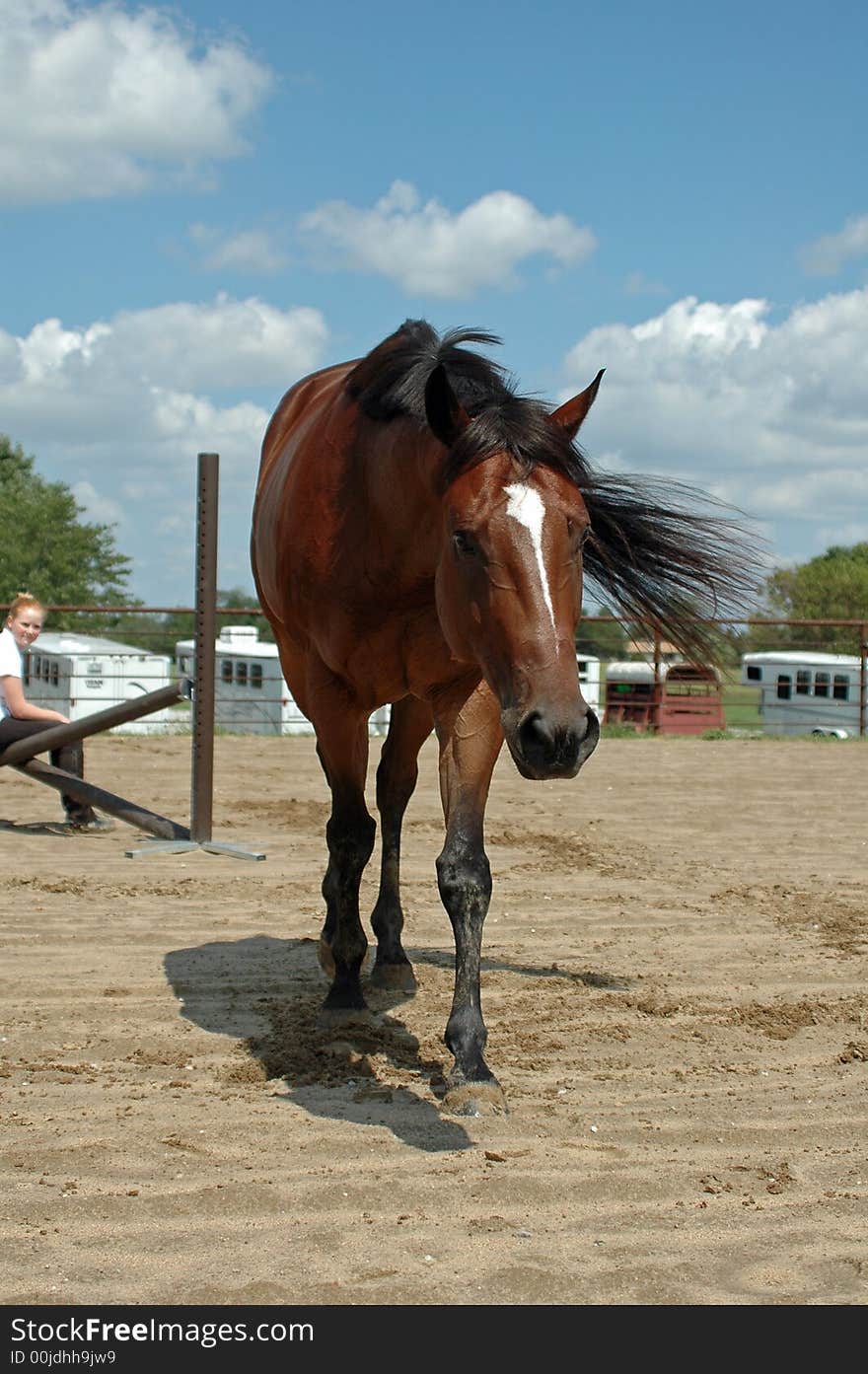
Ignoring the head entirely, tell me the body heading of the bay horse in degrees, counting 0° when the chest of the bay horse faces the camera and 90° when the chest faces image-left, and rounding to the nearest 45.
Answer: approximately 0°

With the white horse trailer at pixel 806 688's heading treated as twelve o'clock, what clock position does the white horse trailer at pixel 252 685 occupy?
the white horse trailer at pixel 252 685 is roughly at 11 o'clock from the white horse trailer at pixel 806 688.

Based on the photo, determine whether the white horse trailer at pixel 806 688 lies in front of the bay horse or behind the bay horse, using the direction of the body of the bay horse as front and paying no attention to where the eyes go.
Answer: behind

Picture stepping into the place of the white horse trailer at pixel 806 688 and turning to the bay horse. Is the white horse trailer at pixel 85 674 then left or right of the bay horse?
right

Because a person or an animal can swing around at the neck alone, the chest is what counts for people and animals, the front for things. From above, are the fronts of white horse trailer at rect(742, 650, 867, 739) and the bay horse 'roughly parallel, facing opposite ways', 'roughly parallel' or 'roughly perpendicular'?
roughly perpendicular

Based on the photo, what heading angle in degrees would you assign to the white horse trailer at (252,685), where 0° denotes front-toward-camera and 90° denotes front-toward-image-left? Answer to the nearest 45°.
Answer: approximately 90°

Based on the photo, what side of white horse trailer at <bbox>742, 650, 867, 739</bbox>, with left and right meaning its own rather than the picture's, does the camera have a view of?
left

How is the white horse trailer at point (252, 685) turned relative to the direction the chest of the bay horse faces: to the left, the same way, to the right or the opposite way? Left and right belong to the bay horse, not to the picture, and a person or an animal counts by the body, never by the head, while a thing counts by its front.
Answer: to the right

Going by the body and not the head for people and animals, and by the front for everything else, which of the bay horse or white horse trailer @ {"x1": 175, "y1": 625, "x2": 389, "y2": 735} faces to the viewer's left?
the white horse trailer
